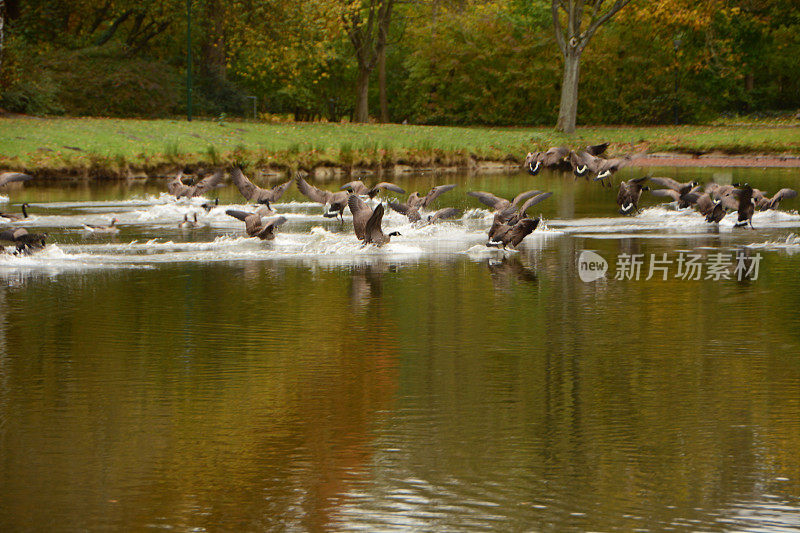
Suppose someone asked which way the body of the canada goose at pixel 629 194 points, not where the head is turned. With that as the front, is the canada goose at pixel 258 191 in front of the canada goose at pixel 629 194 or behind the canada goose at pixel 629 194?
in front

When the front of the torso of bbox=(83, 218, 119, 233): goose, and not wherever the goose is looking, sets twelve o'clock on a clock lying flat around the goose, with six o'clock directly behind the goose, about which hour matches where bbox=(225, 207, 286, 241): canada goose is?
The canada goose is roughly at 1 o'clock from the goose.

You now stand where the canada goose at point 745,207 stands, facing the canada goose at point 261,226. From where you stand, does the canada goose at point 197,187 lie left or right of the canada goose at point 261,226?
right

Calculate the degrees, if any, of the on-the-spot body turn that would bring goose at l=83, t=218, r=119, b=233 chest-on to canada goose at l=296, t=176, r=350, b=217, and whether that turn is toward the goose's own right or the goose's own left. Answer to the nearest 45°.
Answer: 0° — it already faces it

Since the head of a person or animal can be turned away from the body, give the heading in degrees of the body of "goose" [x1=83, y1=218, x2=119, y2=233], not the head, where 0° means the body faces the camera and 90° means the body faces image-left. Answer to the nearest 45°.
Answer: approximately 270°

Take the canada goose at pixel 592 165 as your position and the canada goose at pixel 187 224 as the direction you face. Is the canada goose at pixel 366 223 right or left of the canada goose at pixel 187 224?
left

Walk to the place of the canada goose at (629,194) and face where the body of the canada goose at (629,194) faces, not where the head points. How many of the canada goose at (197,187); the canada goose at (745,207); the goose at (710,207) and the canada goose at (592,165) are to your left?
2

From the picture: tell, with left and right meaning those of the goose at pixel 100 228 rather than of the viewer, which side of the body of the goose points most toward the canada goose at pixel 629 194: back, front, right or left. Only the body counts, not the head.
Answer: front

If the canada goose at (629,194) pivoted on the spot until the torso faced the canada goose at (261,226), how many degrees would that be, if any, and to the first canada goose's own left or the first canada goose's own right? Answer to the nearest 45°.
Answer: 0° — it already faces it
